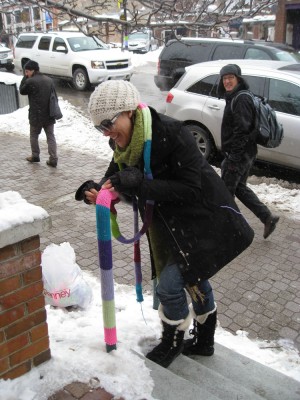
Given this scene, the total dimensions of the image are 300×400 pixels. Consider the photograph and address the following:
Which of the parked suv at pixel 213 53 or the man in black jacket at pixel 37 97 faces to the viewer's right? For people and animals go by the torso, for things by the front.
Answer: the parked suv

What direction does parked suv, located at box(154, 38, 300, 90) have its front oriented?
to the viewer's right

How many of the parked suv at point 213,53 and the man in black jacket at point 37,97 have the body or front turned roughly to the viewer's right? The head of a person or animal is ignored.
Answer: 1

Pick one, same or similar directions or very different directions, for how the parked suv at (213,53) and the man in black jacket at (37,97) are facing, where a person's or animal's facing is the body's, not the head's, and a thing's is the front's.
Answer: very different directions

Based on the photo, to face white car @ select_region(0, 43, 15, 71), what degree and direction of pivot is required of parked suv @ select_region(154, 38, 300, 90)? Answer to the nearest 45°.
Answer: approximately 135° to its left

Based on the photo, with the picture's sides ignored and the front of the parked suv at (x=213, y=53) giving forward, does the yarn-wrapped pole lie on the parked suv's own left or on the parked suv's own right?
on the parked suv's own right

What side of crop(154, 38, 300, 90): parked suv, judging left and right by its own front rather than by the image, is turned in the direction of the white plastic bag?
right

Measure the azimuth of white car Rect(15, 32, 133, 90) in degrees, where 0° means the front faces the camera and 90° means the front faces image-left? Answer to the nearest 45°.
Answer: approximately 315°
